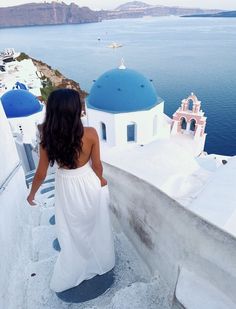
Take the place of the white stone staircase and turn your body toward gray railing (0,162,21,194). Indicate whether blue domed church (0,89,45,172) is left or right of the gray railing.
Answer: right

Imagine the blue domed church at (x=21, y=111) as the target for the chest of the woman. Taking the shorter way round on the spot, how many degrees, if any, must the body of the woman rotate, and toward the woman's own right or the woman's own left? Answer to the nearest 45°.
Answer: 0° — they already face it

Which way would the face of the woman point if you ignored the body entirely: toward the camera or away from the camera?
away from the camera

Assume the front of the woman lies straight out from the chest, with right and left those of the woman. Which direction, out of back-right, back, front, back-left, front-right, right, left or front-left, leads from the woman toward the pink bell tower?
front-right

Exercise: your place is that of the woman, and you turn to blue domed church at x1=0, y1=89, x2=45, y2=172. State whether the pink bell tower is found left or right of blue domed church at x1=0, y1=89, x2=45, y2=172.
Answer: right

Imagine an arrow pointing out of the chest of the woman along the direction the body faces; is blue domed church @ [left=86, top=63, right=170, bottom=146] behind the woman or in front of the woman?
in front

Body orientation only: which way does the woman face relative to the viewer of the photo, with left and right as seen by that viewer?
facing away from the viewer
